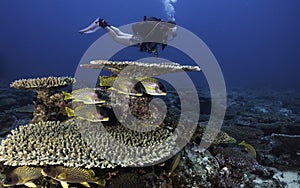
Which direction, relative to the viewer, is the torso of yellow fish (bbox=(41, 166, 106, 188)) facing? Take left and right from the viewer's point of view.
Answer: facing to the left of the viewer

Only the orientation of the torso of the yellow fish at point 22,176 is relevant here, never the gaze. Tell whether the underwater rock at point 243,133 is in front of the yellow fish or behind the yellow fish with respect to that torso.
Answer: behind

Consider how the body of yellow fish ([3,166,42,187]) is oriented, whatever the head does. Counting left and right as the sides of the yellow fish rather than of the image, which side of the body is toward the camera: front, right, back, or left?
left
